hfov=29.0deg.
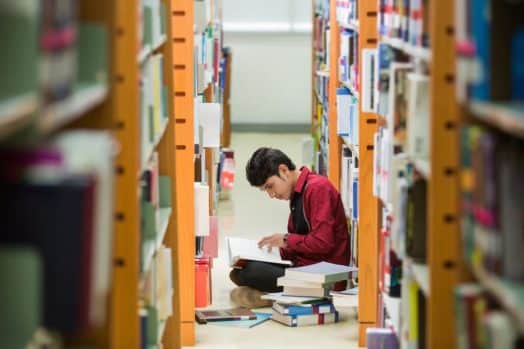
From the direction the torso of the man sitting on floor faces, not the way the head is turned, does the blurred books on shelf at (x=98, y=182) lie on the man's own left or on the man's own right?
on the man's own left

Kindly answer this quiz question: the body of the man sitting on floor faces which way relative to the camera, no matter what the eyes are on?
to the viewer's left

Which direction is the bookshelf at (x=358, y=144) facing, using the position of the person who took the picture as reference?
facing to the left of the viewer

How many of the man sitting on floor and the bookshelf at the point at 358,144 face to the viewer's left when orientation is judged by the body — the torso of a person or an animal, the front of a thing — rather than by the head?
2

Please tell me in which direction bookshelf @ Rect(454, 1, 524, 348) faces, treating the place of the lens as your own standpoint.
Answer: facing the viewer and to the left of the viewer

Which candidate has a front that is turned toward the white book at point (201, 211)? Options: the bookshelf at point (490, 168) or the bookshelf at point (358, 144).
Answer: the bookshelf at point (358, 144)

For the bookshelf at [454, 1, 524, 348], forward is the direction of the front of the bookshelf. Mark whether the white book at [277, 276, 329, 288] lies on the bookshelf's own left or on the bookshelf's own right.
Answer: on the bookshelf's own right

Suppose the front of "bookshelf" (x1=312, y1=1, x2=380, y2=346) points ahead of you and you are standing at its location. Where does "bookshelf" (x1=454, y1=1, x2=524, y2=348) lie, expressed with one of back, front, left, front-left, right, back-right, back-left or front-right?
left

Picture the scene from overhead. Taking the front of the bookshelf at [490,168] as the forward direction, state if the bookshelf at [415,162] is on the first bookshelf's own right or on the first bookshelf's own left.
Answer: on the first bookshelf's own right

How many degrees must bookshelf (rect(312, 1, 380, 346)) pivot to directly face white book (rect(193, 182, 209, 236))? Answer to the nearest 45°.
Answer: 0° — it already faces it
